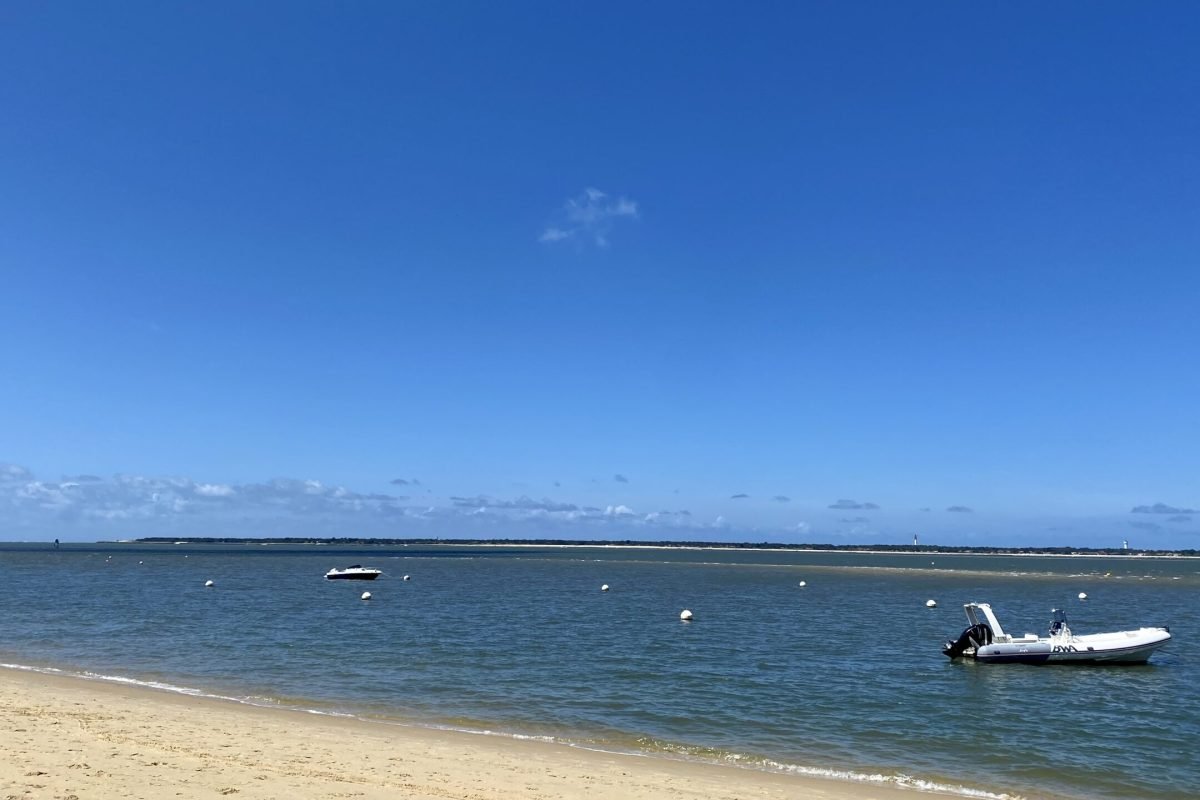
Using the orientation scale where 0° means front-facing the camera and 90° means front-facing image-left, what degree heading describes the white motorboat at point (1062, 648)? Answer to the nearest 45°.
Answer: approximately 270°
